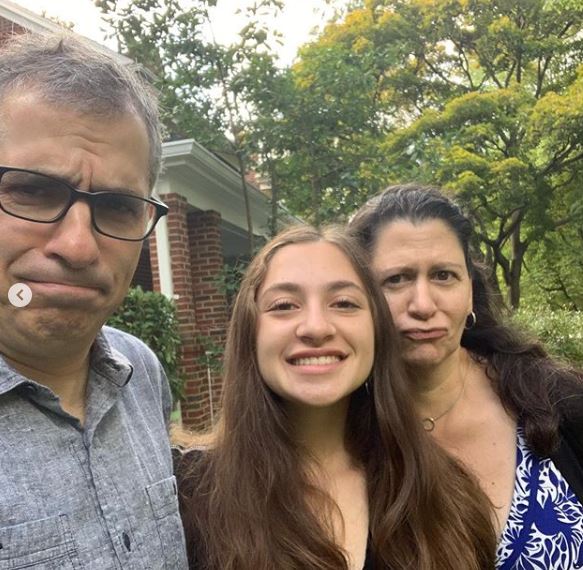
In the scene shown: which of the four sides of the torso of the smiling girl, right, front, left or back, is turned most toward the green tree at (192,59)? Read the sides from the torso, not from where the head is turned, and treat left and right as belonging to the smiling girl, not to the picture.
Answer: back

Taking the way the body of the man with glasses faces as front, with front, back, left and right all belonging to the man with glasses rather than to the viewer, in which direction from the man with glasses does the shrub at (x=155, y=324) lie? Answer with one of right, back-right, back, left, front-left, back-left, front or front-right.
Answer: back

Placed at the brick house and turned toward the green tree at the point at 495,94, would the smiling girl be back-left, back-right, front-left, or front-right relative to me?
back-right

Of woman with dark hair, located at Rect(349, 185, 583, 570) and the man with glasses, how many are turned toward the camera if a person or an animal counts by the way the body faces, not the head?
2

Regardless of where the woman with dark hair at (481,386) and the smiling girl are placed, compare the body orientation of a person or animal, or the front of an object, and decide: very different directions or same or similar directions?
same or similar directions

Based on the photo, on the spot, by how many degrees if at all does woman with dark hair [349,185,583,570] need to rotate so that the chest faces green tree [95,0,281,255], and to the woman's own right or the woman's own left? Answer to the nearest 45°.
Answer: approximately 135° to the woman's own right

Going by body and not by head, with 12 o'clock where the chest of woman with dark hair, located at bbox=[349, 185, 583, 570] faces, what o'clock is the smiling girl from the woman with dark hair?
The smiling girl is roughly at 2 o'clock from the woman with dark hair.

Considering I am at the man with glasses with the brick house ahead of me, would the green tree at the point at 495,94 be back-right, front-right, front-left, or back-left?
front-right

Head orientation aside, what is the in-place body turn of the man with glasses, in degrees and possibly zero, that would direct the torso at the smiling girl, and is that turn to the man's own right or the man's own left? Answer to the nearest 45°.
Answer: approximately 135° to the man's own left

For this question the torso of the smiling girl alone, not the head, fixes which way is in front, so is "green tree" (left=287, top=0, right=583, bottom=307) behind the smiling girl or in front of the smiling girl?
behind

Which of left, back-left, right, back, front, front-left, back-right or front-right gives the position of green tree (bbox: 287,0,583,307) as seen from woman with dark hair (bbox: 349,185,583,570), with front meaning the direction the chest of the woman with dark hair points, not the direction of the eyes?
back

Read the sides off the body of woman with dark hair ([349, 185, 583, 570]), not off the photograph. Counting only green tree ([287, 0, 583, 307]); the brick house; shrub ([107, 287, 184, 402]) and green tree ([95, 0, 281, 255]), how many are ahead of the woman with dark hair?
0

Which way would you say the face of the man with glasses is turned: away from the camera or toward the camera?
toward the camera

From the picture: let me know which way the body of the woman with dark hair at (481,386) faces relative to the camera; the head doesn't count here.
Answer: toward the camera

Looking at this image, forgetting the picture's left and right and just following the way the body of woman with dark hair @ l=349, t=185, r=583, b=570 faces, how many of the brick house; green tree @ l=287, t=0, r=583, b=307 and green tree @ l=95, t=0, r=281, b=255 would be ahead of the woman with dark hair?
0

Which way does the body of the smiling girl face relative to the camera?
toward the camera

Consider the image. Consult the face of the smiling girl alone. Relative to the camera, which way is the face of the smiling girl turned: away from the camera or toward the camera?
toward the camera

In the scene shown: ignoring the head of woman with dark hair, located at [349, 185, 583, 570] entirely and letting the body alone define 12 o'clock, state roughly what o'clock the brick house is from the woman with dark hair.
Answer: The brick house is roughly at 5 o'clock from the woman with dark hair.
